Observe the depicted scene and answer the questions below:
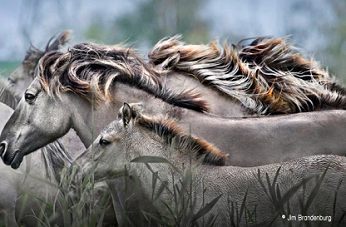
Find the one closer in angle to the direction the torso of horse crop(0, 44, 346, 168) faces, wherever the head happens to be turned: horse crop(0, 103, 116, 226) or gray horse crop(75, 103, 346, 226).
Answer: the horse

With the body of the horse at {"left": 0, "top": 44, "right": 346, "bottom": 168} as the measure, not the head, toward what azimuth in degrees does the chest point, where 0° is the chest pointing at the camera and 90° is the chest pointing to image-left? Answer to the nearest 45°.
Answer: approximately 90°

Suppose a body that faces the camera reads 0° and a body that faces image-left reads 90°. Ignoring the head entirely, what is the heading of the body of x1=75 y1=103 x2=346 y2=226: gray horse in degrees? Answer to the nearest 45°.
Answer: approximately 90°
